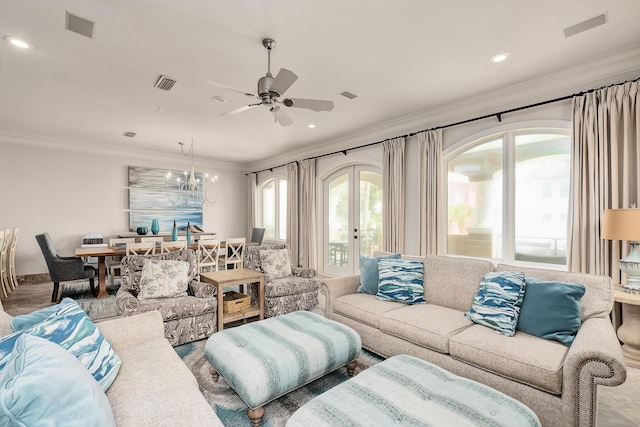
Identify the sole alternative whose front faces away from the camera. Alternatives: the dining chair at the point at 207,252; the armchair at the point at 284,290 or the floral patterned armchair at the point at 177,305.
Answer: the dining chair

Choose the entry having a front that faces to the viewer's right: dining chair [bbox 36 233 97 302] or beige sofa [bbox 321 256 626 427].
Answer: the dining chair

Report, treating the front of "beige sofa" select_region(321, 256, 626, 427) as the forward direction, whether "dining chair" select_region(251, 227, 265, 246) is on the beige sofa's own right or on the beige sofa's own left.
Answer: on the beige sofa's own right

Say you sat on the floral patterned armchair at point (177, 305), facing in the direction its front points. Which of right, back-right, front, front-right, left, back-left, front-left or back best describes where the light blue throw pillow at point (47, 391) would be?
front-right

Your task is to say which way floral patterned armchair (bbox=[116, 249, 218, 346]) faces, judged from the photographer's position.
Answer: facing the viewer and to the right of the viewer

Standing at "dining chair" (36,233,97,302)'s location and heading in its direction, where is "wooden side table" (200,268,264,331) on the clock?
The wooden side table is roughly at 2 o'clock from the dining chair.

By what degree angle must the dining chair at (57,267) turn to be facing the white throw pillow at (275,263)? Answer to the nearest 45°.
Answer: approximately 45° to its right

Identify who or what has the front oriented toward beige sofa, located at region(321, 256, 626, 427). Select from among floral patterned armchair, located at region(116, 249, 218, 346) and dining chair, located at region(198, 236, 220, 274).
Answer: the floral patterned armchair

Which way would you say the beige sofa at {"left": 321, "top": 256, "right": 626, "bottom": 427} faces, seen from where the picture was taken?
facing the viewer and to the left of the viewer

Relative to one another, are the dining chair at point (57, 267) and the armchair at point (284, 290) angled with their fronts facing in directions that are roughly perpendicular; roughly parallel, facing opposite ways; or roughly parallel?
roughly perpendicular

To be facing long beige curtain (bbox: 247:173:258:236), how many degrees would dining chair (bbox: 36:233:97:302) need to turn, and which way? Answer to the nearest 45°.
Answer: approximately 45° to its left

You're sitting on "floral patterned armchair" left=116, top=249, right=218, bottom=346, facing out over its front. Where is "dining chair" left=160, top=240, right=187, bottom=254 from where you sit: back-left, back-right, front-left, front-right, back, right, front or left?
back-left

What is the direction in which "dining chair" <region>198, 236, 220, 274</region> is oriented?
away from the camera

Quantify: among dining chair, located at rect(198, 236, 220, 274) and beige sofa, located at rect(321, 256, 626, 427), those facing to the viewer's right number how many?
0

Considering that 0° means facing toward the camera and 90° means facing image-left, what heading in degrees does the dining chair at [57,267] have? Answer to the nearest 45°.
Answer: approximately 270°
